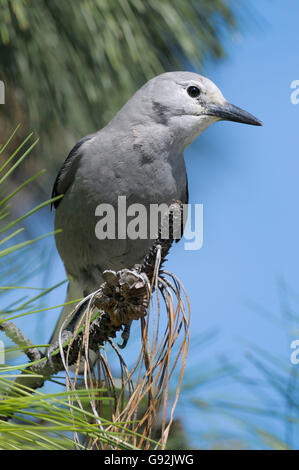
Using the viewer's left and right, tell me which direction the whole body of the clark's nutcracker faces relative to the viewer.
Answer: facing the viewer and to the right of the viewer
